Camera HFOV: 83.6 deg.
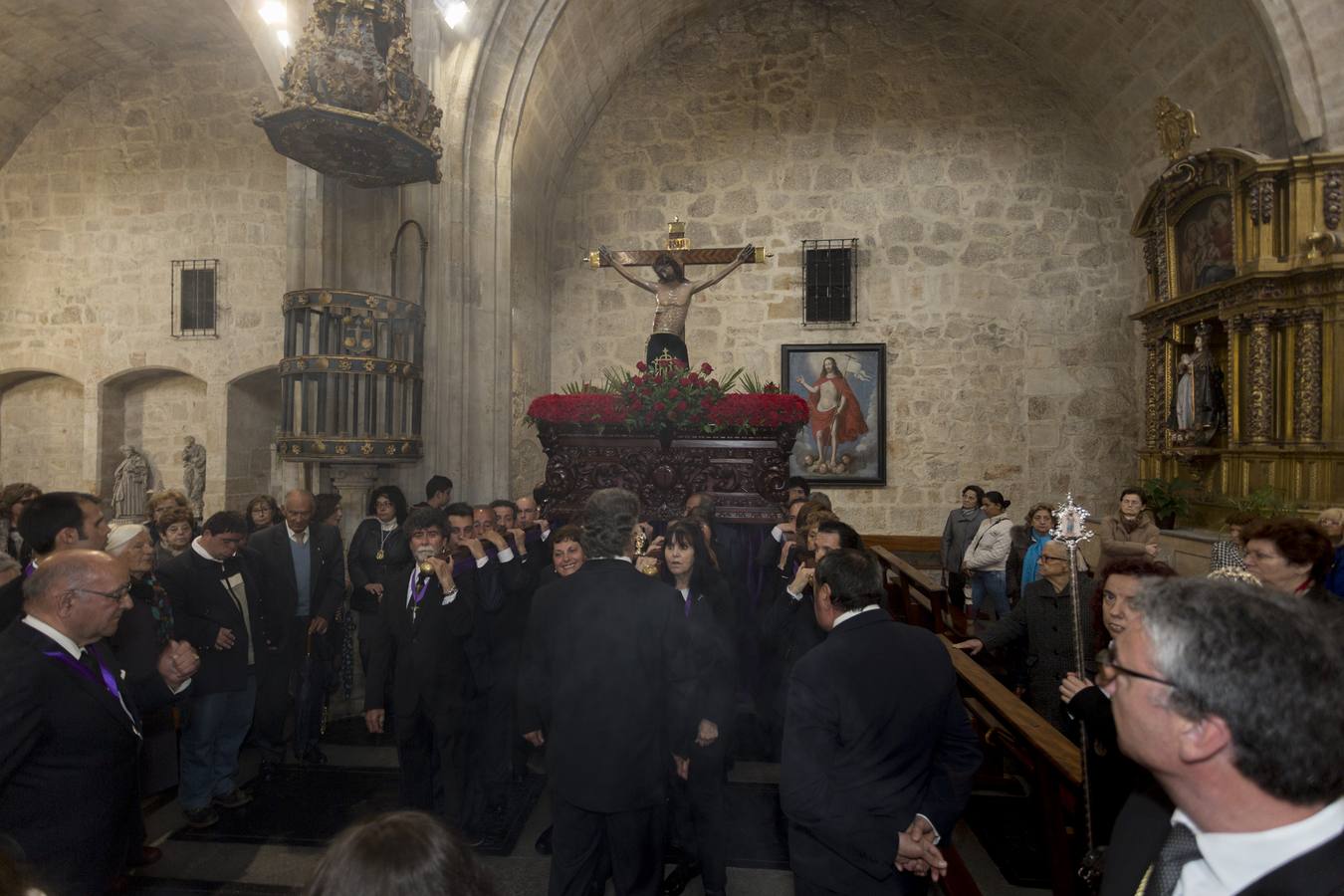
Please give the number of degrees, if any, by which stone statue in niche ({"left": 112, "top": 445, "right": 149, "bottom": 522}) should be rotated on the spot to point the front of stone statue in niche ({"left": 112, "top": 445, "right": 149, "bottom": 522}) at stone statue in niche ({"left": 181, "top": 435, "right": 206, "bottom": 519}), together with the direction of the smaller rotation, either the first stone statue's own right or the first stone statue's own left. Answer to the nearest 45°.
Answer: approximately 45° to the first stone statue's own left

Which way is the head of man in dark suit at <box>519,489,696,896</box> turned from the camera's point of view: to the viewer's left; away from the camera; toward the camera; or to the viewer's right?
away from the camera

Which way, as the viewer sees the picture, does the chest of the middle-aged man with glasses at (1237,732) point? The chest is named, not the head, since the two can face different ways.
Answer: to the viewer's left

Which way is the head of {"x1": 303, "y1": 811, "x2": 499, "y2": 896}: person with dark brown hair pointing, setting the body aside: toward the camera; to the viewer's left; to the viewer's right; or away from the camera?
away from the camera

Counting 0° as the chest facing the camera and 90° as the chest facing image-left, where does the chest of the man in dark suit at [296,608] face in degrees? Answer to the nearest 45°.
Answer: approximately 0°

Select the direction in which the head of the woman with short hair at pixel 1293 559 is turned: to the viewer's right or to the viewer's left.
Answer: to the viewer's left

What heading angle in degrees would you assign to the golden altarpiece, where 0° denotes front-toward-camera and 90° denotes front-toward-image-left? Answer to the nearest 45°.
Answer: approximately 45°

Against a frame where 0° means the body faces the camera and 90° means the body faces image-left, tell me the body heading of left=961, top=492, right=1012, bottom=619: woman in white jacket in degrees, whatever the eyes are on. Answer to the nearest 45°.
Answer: approximately 45°
